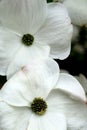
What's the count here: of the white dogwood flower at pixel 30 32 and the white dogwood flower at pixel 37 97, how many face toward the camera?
2

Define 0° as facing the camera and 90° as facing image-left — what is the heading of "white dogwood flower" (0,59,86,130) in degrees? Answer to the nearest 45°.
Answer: approximately 0°
